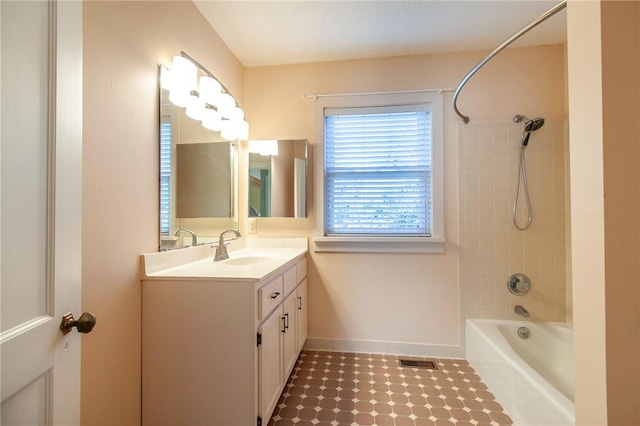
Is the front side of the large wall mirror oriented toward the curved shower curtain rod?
yes

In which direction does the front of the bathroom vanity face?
to the viewer's right

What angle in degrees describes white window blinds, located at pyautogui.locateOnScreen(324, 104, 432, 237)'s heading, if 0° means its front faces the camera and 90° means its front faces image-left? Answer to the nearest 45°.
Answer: approximately 0°

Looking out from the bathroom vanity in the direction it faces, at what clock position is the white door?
The white door is roughly at 4 o'clock from the bathroom vanity.

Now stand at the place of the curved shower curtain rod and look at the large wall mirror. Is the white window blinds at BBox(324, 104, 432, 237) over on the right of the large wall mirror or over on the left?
right

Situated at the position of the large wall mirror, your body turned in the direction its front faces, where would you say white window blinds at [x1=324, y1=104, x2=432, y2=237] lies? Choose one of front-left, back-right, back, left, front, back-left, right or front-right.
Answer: front-left

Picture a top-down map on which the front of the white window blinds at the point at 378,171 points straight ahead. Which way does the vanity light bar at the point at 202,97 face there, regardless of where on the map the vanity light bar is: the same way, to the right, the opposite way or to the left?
to the left

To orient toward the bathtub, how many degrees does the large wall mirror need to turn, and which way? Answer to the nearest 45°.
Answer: approximately 45° to its left

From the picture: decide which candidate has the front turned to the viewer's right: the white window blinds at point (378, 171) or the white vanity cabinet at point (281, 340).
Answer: the white vanity cabinet
